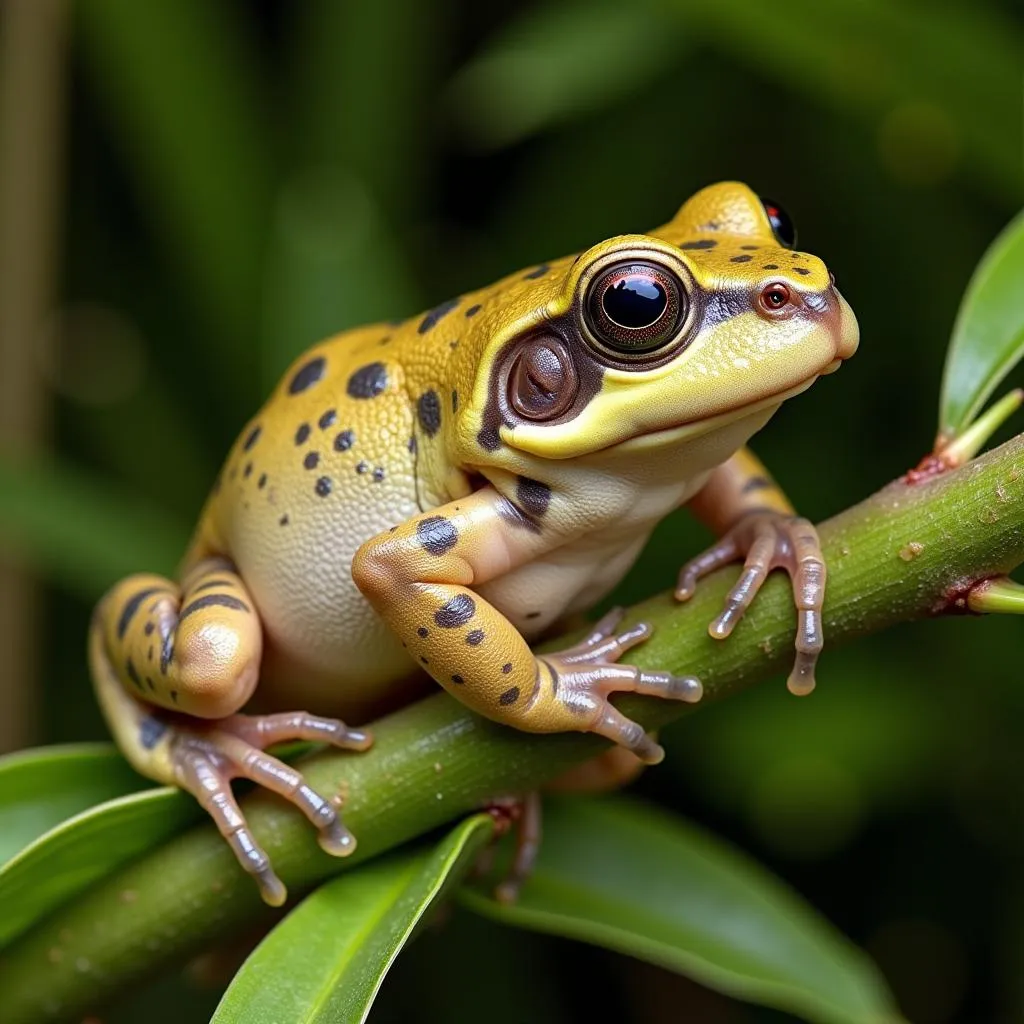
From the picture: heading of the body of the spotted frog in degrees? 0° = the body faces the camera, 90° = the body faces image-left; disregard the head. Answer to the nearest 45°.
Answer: approximately 315°

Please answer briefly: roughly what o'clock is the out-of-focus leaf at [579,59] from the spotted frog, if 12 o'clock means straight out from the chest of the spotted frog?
The out-of-focus leaf is roughly at 8 o'clock from the spotted frog.

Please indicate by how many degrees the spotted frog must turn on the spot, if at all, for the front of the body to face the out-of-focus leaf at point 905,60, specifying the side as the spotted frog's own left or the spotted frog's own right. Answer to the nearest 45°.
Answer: approximately 90° to the spotted frog's own left

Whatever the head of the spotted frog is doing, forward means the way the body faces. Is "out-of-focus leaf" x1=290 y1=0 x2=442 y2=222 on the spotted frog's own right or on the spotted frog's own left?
on the spotted frog's own left

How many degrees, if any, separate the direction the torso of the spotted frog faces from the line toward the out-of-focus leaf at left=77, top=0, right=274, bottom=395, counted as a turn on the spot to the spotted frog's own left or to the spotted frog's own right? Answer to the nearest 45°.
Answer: approximately 135° to the spotted frog's own left
